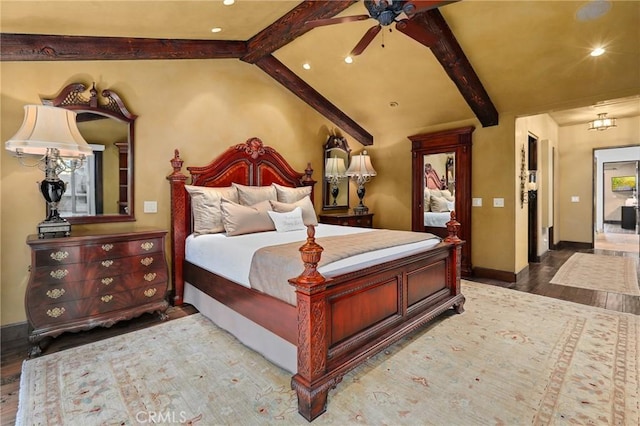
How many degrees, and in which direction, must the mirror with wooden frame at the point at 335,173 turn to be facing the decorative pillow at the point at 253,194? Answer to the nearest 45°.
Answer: approximately 90° to its right

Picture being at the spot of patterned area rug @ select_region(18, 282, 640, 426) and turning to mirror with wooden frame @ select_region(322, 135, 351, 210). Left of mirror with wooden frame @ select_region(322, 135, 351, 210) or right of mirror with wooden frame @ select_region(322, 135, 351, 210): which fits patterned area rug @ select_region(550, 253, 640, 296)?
right

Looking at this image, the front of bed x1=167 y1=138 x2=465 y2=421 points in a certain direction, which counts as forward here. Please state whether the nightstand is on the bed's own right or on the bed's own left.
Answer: on the bed's own left

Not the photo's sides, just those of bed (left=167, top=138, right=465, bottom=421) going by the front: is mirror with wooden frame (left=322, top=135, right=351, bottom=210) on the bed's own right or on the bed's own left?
on the bed's own left

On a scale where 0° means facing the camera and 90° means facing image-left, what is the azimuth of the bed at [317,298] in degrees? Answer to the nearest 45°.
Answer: approximately 315°

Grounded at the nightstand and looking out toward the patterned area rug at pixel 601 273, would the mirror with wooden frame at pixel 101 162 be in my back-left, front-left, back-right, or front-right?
back-right

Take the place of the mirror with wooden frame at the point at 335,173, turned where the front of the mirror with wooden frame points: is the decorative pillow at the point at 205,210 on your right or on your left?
on your right
